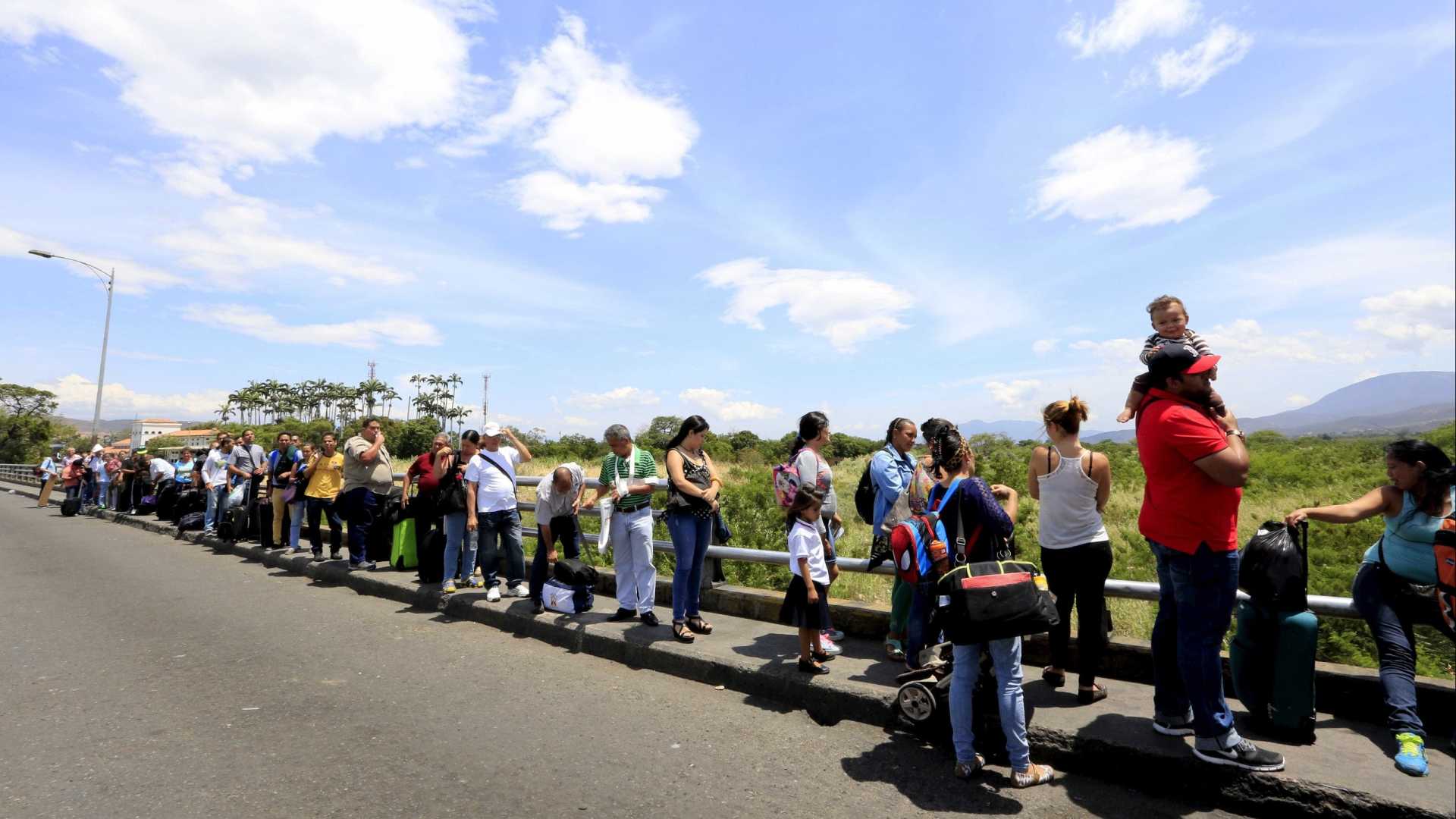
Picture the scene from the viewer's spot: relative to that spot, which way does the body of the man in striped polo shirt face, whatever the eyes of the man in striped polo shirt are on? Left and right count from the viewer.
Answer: facing the viewer

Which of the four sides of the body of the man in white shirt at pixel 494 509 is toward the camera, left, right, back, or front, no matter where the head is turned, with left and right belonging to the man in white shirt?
front

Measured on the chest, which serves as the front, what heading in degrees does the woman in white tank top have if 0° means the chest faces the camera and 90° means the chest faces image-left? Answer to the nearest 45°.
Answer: approximately 180°

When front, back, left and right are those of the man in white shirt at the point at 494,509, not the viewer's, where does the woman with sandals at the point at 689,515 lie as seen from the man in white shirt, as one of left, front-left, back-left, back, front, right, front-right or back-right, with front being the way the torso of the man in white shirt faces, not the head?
front-left

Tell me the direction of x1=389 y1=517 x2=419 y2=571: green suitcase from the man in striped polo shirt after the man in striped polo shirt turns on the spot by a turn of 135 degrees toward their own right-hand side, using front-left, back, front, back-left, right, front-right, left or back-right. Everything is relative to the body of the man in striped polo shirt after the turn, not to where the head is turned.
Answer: front

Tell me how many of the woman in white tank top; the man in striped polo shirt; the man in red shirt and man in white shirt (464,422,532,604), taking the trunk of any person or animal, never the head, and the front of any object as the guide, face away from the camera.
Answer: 1

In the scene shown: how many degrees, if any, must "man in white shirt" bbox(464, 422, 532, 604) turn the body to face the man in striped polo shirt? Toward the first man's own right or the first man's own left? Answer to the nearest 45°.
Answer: approximately 45° to the first man's own left

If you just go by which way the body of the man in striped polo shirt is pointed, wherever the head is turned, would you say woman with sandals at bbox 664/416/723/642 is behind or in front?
in front

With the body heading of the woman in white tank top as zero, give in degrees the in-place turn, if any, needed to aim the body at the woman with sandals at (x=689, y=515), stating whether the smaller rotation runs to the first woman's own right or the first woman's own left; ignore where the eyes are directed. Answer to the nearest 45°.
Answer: approximately 90° to the first woman's own left

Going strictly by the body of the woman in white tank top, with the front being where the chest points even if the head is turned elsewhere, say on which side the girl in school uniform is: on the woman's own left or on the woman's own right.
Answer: on the woman's own left
